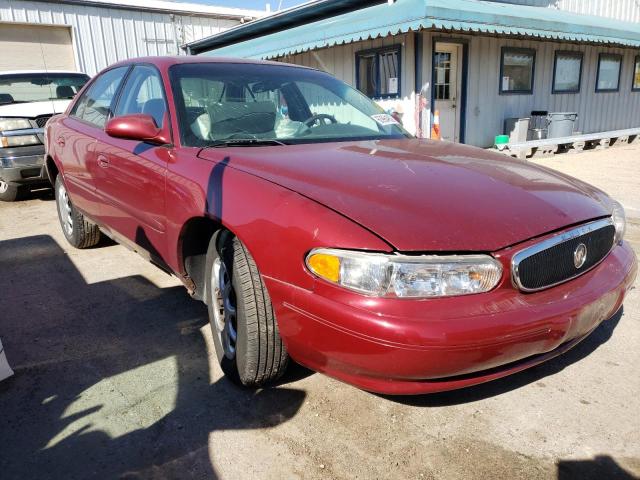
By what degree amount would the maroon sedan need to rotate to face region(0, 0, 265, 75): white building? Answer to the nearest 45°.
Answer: approximately 180°

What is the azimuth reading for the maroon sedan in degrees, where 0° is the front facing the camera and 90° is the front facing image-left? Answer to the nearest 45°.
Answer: approximately 315°

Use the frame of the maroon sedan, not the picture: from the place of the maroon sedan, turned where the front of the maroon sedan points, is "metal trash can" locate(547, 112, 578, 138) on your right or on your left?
on your left

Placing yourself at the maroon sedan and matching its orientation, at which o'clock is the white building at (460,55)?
The white building is roughly at 8 o'clock from the maroon sedan.

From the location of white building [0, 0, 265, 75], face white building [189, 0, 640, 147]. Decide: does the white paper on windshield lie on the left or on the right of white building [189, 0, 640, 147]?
right

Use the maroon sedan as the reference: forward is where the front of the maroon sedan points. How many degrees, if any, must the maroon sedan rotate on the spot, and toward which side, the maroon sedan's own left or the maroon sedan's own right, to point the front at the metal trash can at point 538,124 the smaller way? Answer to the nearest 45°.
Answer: approximately 90° to the maroon sedan's own left
